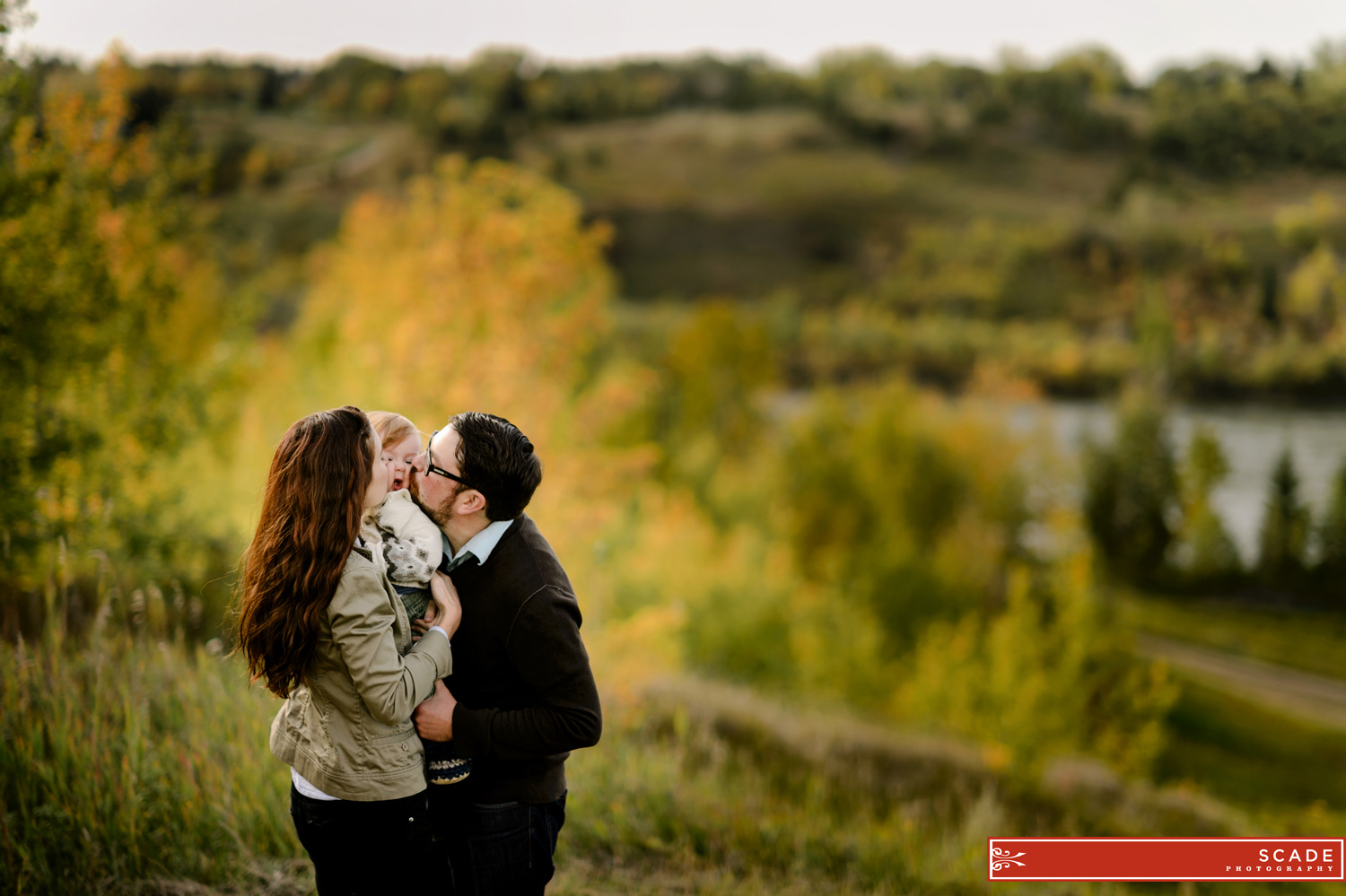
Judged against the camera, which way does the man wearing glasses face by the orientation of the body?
to the viewer's left

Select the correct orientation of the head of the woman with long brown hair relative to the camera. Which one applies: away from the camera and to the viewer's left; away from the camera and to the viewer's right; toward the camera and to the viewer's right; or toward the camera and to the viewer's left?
away from the camera and to the viewer's right

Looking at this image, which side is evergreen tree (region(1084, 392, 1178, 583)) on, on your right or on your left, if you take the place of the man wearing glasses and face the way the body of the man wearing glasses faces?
on your right

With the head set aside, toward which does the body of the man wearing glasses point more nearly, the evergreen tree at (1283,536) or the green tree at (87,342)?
the green tree

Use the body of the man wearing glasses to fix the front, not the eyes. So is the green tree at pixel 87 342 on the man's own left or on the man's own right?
on the man's own right

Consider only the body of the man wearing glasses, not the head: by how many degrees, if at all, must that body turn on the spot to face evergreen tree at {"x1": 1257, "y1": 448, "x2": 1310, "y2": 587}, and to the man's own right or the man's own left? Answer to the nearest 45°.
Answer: approximately 135° to the man's own right

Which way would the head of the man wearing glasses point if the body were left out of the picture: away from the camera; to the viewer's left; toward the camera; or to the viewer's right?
to the viewer's left

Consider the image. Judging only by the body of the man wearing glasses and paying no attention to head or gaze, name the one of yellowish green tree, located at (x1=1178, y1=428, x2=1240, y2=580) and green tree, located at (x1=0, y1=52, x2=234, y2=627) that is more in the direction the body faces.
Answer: the green tree
